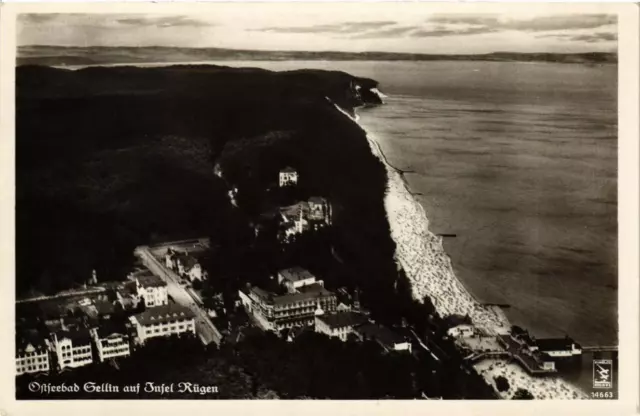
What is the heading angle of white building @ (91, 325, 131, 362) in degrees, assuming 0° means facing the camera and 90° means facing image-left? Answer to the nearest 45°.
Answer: approximately 0°
